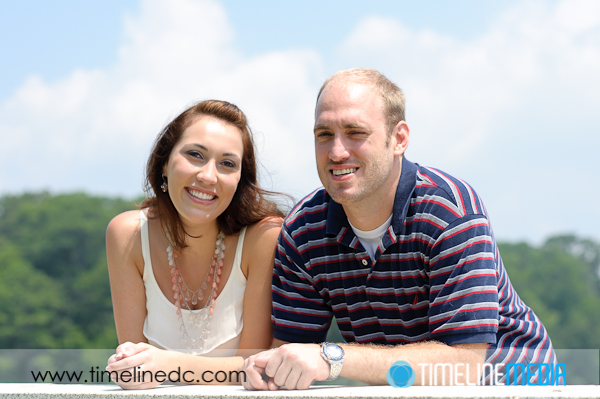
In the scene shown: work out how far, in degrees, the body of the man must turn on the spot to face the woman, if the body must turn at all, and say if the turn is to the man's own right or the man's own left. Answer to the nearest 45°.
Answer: approximately 90° to the man's own right

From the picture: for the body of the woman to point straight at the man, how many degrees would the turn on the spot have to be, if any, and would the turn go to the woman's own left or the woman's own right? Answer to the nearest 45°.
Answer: approximately 45° to the woman's own left

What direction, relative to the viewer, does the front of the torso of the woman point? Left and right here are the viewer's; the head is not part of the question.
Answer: facing the viewer

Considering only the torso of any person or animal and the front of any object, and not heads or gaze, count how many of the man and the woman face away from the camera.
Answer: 0

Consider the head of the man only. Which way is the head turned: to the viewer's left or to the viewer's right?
to the viewer's left
